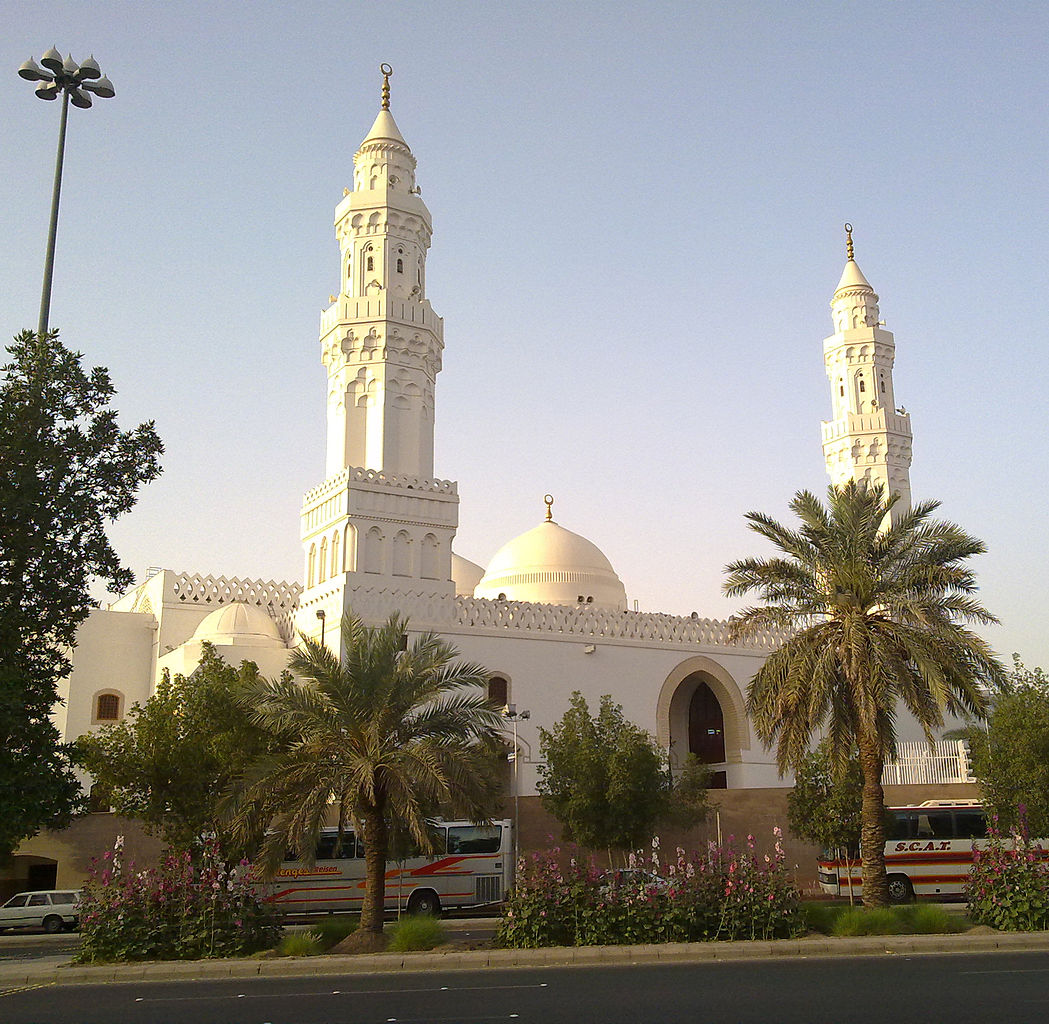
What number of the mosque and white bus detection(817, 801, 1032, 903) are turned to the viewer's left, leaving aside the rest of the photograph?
1

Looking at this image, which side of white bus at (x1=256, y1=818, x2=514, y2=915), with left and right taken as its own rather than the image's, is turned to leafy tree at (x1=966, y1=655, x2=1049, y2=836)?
back

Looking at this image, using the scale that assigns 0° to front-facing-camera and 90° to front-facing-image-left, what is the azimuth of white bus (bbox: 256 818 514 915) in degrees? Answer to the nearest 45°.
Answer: approximately 90°

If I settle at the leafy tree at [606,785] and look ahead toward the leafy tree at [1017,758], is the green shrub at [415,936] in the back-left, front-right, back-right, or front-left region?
back-right

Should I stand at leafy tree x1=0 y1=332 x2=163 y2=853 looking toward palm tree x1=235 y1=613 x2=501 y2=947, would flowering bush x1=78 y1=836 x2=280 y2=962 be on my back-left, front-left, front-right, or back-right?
front-right

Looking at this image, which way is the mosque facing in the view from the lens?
facing the viewer and to the right of the viewer

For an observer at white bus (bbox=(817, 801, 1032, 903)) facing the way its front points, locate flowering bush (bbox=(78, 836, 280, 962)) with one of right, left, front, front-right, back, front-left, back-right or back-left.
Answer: front-left

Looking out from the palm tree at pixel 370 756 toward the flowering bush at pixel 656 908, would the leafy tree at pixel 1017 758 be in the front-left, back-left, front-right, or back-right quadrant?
front-left

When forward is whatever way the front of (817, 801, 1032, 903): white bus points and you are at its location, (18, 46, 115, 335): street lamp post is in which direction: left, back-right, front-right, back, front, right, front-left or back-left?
front-left

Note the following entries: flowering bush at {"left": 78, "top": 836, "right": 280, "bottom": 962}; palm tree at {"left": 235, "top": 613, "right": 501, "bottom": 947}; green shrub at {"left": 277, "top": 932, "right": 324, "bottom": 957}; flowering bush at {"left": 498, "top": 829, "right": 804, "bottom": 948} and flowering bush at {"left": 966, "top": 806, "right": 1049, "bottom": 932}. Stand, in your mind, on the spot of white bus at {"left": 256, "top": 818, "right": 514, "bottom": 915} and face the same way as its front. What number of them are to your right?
0

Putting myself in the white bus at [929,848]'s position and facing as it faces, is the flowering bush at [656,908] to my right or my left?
on my left

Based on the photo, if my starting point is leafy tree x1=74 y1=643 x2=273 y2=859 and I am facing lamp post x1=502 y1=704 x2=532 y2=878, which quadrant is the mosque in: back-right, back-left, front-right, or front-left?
front-left

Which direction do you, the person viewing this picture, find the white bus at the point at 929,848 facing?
facing to the left of the viewer

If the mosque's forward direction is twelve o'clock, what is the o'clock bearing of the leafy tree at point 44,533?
The leafy tree is roughly at 2 o'clock from the mosque.

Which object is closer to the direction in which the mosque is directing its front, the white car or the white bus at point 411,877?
the white bus
